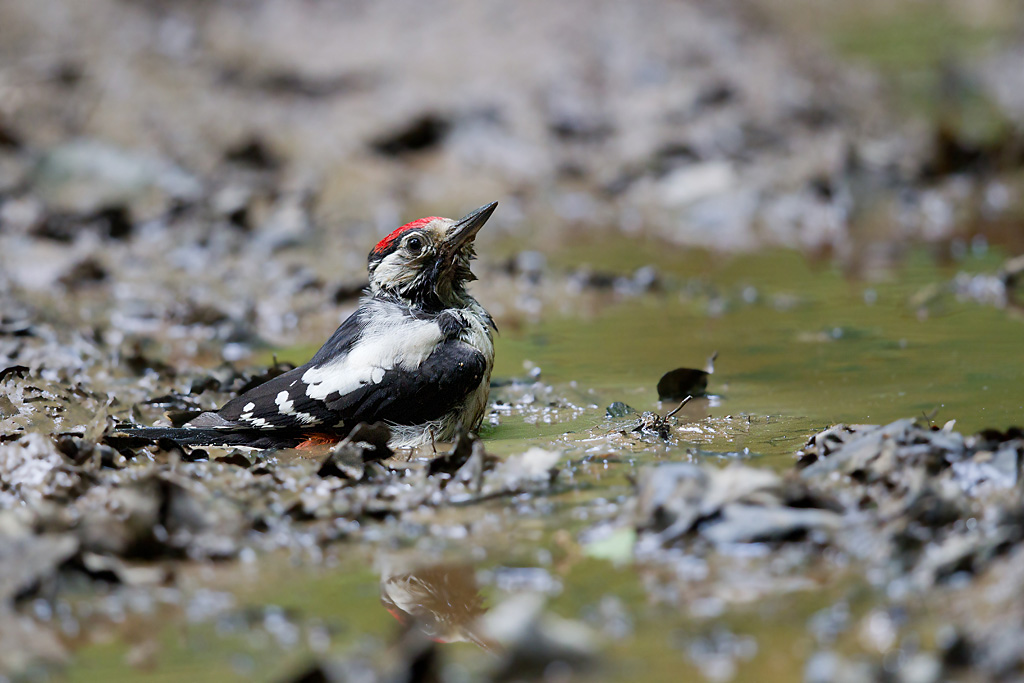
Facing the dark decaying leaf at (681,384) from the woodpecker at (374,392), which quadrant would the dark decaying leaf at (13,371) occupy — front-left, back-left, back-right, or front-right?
back-left

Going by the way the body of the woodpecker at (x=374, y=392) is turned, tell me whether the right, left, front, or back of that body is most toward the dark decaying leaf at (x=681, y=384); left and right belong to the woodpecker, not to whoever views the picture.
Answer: front

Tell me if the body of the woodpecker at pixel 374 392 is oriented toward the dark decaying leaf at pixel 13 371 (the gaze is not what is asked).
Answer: no

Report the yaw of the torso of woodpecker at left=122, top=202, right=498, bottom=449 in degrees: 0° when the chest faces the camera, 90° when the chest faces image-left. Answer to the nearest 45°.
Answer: approximately 270°

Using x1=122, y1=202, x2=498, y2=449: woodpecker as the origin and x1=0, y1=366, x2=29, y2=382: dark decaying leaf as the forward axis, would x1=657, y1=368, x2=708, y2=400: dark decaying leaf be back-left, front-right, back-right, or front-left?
back-right
